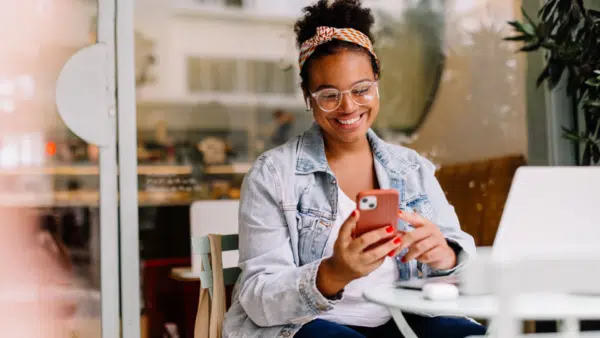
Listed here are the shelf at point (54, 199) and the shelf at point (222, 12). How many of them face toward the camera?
2

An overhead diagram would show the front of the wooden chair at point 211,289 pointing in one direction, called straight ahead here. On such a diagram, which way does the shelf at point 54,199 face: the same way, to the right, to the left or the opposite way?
to the right

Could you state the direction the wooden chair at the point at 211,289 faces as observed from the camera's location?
facing to the right of the viewer

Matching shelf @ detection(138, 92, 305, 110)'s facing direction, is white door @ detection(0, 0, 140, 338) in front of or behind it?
in front

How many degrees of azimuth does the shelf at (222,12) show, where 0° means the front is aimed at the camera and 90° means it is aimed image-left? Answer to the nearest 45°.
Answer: approximately 0°

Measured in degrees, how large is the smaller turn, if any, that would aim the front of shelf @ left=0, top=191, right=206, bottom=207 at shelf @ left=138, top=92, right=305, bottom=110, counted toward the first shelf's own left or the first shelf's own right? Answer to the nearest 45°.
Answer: approximately 135° to the first shelf's own left

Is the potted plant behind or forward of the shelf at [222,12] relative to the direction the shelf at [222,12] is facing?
forward

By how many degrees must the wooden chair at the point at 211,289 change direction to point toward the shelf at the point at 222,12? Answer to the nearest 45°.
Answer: approximately 90° to its left
